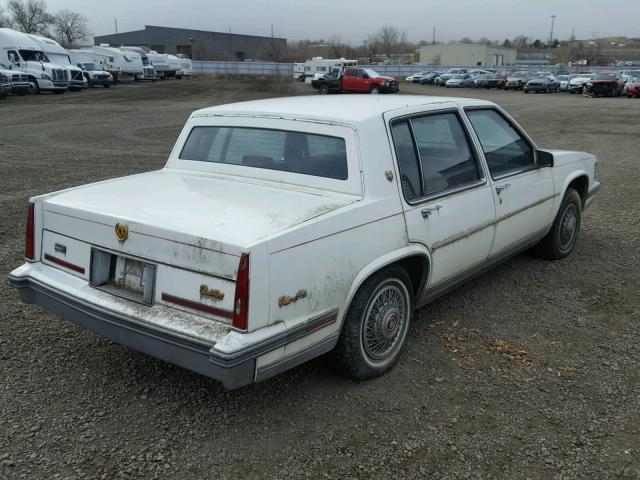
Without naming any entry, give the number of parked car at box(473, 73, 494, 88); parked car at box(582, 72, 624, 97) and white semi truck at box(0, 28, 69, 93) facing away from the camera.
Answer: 0

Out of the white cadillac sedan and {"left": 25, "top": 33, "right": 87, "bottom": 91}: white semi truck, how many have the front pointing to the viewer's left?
0

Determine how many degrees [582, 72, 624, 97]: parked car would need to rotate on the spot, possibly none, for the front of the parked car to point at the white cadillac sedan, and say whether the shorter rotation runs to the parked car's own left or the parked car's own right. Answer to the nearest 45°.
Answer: approximately 45° to the parked car's own left

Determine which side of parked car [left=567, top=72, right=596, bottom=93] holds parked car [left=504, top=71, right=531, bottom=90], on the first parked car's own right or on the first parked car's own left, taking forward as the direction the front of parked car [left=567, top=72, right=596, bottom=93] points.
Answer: on the first parked car's own right

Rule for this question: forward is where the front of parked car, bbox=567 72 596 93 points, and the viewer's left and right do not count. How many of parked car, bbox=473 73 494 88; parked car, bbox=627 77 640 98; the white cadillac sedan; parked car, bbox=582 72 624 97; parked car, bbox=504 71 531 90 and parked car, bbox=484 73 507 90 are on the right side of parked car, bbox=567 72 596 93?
3

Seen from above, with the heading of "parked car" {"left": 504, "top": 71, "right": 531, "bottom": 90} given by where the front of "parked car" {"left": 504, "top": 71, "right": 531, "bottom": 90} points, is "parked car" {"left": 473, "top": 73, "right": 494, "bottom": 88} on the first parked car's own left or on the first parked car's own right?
on the first parked car's own right

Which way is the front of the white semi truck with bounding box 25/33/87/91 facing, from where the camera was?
facing the viewer and to the right of the viewer

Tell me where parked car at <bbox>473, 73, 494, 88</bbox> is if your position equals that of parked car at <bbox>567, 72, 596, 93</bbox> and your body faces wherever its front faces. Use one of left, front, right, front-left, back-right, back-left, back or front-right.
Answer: right

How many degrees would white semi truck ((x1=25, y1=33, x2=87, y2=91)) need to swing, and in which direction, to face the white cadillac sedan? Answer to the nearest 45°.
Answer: approximately 45° to its right

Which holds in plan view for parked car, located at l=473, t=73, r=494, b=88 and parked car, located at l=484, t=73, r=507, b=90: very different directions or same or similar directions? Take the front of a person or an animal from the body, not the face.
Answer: same or similar directions
